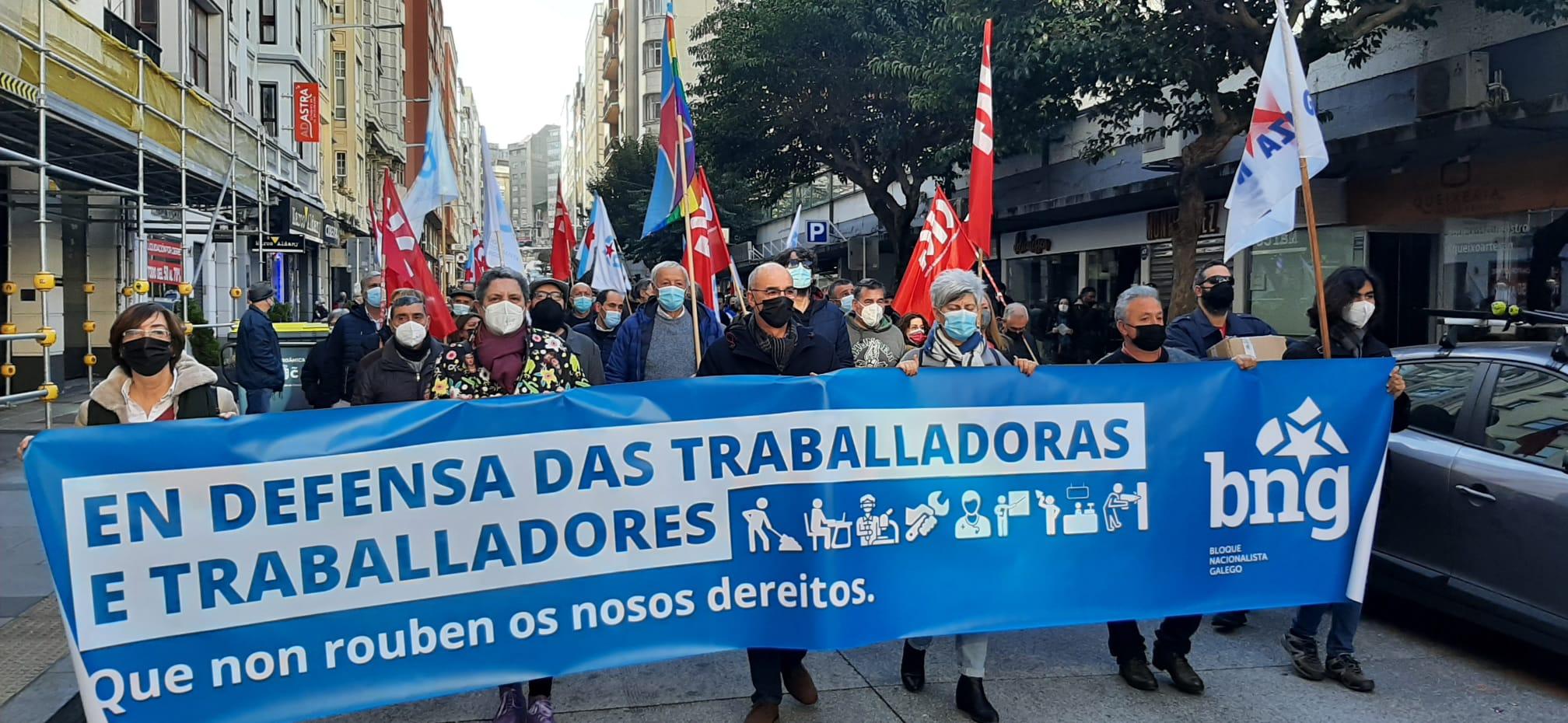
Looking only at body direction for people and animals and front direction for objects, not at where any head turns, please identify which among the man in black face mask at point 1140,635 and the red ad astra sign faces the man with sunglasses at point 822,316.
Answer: the red ad astra sign

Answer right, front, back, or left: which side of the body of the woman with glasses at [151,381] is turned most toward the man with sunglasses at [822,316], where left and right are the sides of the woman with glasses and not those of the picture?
left

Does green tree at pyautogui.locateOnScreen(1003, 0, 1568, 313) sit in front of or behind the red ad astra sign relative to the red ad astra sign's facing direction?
in front

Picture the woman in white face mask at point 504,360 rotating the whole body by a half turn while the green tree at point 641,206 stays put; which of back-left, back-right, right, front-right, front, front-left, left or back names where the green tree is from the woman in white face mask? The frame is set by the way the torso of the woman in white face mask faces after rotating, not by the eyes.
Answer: front

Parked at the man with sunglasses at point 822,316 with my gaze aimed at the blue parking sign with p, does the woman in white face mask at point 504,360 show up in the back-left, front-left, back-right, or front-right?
back-left

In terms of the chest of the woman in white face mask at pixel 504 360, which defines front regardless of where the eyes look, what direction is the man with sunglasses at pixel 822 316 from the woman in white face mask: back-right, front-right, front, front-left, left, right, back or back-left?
back-left

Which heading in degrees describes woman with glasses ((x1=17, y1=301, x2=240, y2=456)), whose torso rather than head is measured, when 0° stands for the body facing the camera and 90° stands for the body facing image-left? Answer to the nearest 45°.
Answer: approximately 0°
